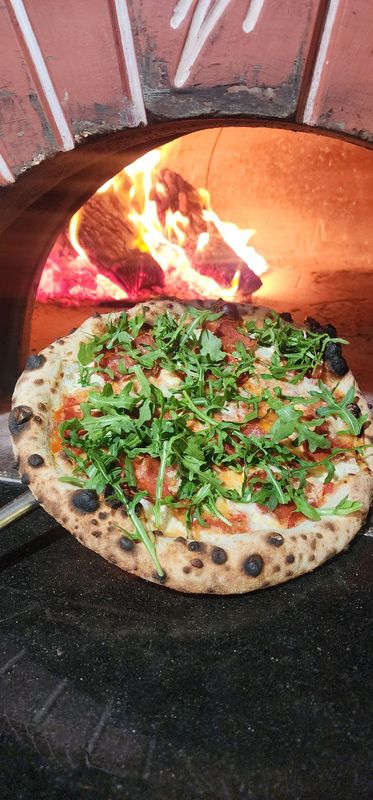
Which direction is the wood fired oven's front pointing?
toward the camera
